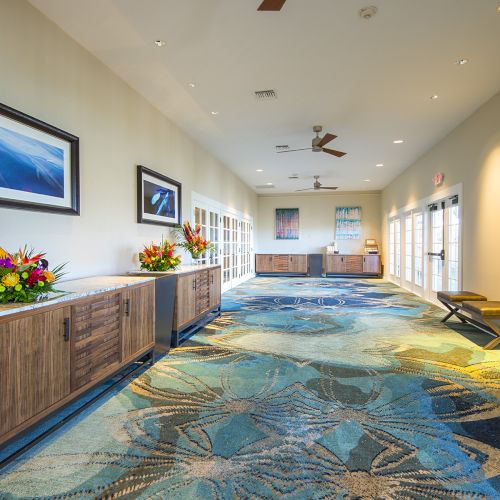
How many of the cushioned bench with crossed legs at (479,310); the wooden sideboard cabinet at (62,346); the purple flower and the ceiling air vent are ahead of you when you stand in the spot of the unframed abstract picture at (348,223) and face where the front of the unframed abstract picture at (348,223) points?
4

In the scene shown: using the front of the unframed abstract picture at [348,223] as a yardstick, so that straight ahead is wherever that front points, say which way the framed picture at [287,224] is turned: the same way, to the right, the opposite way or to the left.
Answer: the same way

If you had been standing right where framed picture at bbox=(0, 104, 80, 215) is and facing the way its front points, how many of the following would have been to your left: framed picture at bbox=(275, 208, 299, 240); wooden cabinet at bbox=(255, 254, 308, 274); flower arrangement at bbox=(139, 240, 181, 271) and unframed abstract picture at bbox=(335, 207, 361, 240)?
4

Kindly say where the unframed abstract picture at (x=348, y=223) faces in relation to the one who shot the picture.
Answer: facing the viewer

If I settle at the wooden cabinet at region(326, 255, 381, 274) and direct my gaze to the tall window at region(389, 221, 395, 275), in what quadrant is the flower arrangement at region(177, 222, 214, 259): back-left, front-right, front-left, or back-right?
front-right

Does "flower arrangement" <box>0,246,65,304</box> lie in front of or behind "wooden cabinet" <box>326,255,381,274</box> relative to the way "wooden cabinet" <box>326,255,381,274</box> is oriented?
in front

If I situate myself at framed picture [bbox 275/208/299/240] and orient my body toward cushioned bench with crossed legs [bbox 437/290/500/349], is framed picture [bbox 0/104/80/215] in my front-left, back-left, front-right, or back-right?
front-right

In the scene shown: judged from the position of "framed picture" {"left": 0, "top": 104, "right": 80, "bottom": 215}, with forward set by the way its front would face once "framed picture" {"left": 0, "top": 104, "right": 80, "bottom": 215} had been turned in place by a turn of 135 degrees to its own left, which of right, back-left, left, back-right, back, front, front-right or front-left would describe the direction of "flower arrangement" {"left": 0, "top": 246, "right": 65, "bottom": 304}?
back

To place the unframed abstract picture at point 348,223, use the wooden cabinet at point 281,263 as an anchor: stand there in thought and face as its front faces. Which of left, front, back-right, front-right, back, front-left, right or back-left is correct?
left

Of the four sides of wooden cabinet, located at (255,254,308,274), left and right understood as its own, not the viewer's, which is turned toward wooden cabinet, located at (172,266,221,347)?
front

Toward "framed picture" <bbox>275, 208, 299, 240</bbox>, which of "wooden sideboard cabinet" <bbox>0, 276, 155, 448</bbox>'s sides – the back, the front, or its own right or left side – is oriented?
left

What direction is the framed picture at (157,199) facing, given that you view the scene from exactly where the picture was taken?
facing the viewer and to the right of the viewer

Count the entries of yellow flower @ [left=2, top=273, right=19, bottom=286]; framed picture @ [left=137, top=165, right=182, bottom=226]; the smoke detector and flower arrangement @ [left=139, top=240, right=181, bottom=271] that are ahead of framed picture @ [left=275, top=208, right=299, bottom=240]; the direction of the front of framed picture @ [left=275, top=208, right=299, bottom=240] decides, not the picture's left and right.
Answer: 4

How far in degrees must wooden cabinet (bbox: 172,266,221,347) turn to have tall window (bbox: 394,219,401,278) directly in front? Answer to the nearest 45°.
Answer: approximately 90° to its left

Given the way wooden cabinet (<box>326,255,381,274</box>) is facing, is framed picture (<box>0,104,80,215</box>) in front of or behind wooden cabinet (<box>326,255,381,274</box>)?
in front

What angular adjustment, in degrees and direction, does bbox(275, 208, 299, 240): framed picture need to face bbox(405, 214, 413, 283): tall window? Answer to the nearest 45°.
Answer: approximately 45° to its left

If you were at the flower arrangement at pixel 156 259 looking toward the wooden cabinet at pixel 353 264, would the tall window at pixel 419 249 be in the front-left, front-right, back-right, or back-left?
front-right

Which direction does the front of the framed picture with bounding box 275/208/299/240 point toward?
toward the camera

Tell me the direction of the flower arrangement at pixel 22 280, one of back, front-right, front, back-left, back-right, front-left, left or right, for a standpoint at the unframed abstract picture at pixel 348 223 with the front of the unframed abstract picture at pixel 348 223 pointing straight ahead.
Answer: front

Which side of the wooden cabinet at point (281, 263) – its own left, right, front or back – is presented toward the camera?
front
